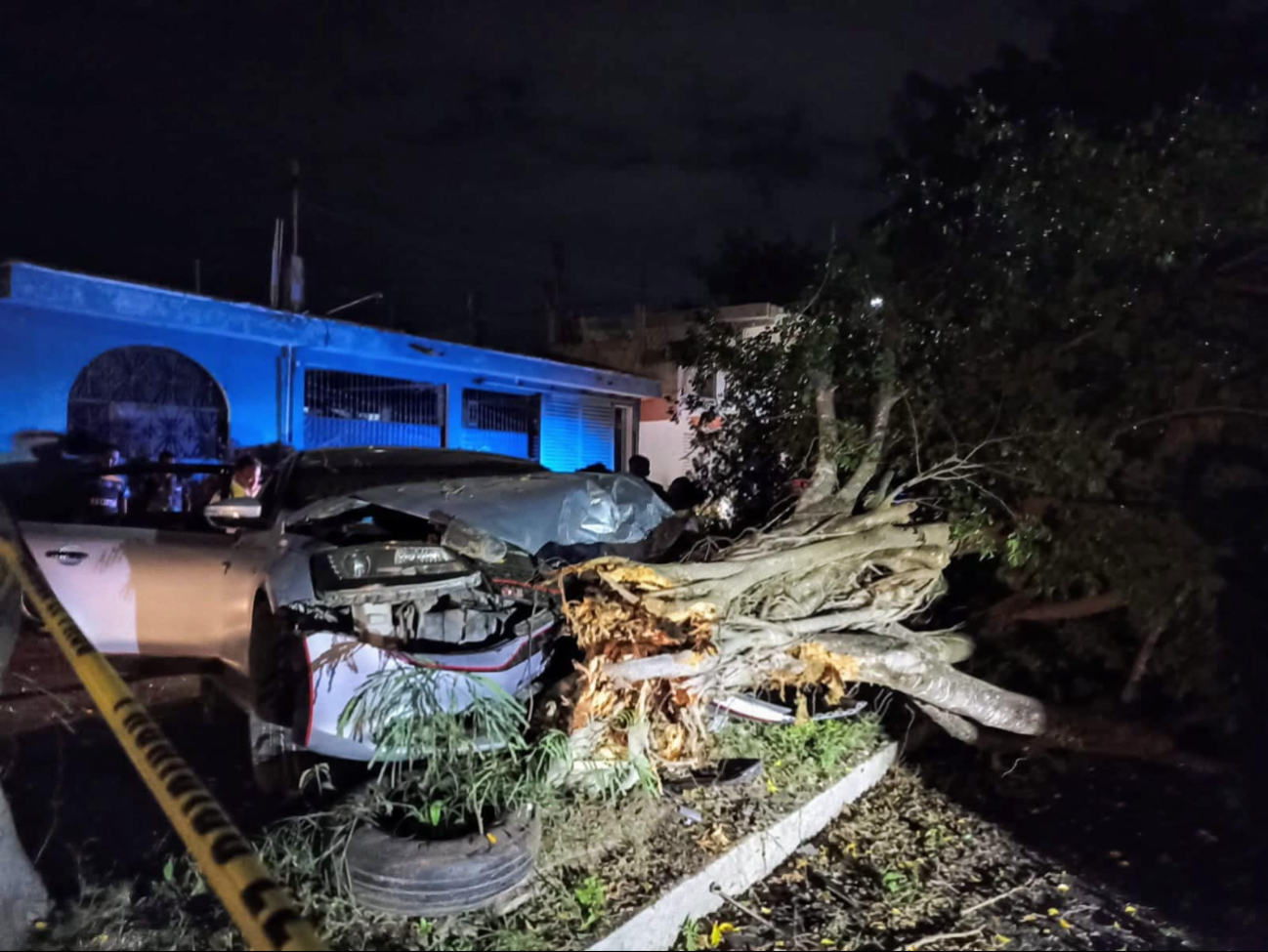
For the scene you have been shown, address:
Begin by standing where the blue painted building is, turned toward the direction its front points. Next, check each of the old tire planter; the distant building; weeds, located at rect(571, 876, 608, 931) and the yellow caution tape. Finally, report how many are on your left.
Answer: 1

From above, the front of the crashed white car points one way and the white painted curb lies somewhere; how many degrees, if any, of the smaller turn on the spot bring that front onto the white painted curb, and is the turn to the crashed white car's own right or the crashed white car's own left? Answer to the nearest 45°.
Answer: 0° — it already faces it

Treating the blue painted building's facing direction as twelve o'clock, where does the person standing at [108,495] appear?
The person standing is roughly at 2 o'clock from the blue painted building.

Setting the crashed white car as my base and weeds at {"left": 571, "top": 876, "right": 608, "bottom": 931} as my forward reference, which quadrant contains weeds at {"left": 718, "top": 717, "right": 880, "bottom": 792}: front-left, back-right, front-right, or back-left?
front-left

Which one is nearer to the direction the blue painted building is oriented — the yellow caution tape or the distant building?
the yellow caution tape

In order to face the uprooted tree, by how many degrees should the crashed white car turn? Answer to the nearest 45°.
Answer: approximately 45° to its left

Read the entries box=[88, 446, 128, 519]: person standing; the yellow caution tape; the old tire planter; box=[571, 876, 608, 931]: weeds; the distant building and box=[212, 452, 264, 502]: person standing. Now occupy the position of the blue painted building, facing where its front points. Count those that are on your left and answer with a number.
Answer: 1

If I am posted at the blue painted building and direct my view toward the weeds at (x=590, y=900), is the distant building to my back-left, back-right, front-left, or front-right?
back-left

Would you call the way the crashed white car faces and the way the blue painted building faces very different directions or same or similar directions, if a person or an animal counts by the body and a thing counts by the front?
same or similar directions

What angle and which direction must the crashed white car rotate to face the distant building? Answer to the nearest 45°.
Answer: approximately 90° to its left

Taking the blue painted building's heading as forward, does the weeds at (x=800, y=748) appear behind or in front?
in front

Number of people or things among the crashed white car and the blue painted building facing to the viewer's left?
0

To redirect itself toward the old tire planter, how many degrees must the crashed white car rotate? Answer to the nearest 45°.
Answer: approximately 45° to its right

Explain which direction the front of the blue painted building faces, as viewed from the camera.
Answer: facing the viewer and to the right of the viewer

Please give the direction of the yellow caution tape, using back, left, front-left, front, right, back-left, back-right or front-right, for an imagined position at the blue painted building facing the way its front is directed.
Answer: front-right

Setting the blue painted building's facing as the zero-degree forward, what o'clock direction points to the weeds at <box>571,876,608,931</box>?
The weeds is roughly at 1 o'clock from the blue painted building.

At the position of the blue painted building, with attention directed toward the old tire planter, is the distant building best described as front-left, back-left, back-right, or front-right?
back-left

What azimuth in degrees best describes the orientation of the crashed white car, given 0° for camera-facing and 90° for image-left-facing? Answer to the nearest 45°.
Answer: approximately 315°
